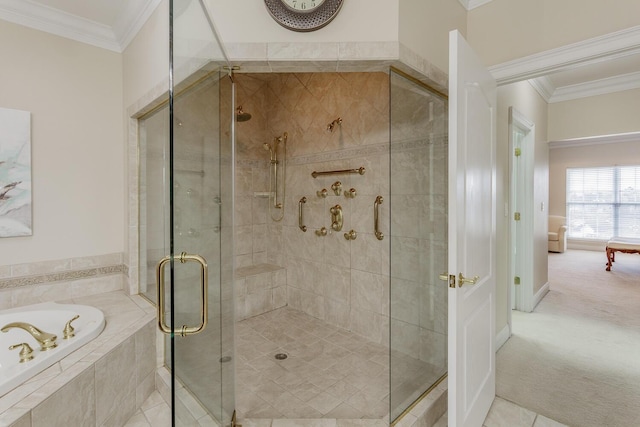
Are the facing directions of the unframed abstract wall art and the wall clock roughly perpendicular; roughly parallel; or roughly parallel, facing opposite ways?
roughly perpendicular

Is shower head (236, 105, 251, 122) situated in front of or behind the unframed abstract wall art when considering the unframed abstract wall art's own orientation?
in front

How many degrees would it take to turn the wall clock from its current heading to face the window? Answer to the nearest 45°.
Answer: approximately 135° to its left

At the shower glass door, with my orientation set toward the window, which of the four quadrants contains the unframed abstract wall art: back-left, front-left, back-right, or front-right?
back-left

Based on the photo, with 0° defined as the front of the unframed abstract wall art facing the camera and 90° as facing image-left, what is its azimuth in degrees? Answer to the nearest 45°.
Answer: approximately 315°

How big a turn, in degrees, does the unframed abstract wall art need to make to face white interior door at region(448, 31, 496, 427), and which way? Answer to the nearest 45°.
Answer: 0° — it already faces it

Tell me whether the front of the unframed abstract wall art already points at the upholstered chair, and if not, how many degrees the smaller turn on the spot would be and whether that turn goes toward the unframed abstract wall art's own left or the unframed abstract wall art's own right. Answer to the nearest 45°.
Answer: approximately 45° to the unframed abstract wall art's own left

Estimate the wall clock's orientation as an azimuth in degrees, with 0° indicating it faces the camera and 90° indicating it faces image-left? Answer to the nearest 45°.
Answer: approximately 0°
